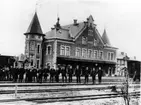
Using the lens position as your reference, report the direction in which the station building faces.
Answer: facing the viewer and to the right of the viewer
